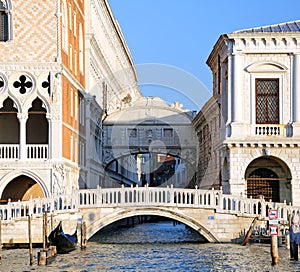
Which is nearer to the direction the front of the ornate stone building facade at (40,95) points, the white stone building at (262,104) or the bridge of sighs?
the white stone building

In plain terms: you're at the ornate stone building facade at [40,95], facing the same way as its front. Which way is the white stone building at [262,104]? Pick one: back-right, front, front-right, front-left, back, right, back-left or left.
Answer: left

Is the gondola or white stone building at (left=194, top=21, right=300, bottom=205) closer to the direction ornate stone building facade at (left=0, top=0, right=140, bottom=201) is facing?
the gondola

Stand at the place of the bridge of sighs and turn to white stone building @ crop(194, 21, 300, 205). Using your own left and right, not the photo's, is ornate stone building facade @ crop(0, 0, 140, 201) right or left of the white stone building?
right

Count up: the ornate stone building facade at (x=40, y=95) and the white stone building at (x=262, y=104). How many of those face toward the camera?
2

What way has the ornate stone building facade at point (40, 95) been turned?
toward the camera

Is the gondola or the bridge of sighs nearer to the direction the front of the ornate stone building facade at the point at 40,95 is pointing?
the gondola

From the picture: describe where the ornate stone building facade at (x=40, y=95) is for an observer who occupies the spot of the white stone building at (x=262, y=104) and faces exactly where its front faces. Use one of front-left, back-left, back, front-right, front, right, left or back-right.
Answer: right

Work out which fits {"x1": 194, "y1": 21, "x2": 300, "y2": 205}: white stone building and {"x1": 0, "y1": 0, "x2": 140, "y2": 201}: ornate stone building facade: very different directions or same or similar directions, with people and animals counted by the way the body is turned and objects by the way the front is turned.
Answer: same or similar directions

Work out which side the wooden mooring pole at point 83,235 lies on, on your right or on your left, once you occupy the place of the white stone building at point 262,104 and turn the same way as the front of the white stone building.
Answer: on your right

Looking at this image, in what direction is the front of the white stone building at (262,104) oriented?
toward the camera

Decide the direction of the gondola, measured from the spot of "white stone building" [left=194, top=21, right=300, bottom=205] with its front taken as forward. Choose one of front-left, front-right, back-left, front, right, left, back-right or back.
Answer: front-right

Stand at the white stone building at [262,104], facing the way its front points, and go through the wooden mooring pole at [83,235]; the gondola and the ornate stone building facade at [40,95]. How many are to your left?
0

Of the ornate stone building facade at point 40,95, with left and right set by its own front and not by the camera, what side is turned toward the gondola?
front

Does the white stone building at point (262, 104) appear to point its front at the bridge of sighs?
no
